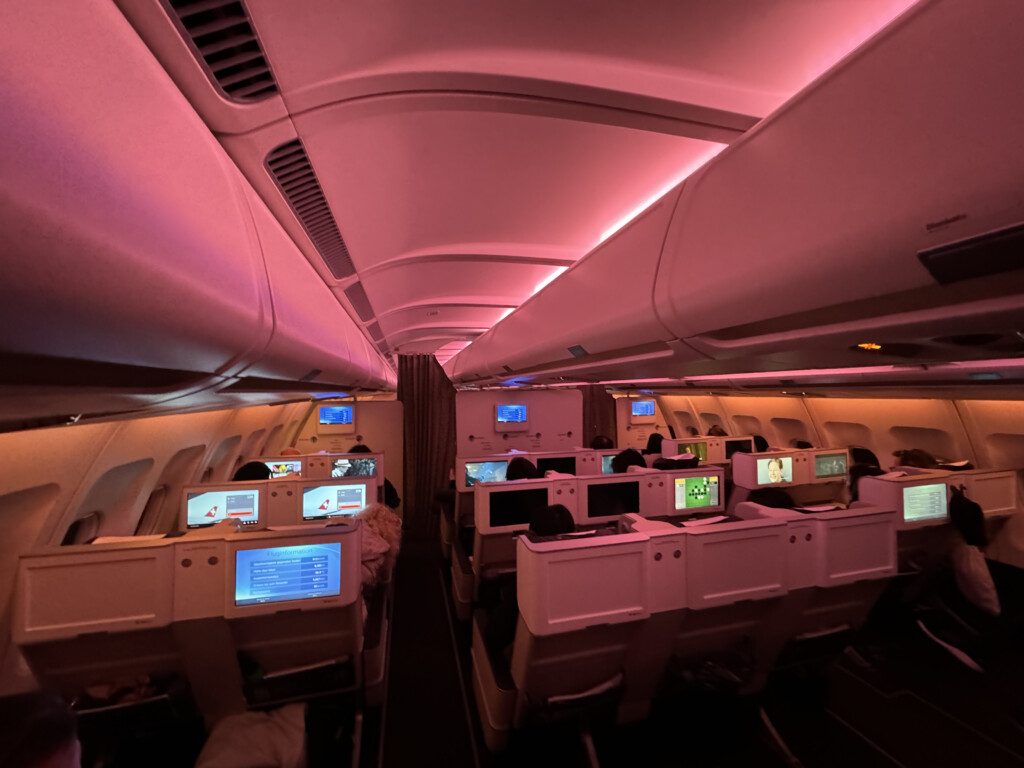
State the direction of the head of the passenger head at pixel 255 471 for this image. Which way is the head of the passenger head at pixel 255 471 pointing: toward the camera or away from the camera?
away from the camera

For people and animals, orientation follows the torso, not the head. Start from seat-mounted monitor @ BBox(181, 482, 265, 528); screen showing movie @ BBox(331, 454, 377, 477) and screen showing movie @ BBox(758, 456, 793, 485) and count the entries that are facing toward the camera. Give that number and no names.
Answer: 3

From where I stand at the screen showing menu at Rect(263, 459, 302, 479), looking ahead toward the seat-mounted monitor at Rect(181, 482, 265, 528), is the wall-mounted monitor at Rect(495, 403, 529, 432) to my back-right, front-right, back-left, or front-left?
back-left

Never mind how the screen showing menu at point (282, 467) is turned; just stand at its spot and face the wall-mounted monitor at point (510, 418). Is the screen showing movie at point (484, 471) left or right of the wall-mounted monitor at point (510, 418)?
right

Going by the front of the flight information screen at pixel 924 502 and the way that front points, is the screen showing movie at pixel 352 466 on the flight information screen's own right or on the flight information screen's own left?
on the flight information screen's own right

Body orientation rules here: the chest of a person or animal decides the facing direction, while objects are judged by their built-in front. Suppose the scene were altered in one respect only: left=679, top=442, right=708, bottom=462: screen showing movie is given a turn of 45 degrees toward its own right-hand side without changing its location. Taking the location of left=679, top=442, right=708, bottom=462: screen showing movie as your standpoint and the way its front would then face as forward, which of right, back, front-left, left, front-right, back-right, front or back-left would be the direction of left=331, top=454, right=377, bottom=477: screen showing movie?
front

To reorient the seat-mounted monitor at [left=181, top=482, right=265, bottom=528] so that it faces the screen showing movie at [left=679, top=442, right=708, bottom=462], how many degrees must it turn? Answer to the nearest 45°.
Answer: approximately 90° to its left

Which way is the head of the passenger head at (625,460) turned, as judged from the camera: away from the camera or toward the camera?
away from the camera

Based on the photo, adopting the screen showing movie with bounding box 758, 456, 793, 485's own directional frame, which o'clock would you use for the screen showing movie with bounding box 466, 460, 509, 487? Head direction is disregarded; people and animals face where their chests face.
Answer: the screen showing movie with bounding box 466, 460, 509, 487 is roughly at 2 o'clock from the screen showing movie with bounding box 758, 456, 793, 485.

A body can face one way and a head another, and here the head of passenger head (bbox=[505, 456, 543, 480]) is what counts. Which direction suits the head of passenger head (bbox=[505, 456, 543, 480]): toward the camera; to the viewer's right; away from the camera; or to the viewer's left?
away from the camera

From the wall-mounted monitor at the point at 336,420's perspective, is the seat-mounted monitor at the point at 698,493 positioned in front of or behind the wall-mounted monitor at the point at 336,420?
in front
